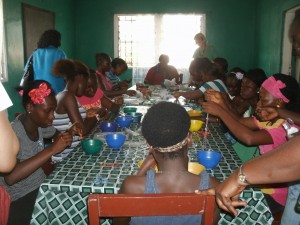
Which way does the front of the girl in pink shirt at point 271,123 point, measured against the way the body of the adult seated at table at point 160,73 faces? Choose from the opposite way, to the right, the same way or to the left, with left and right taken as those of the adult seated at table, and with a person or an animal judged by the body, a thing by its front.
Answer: to the right

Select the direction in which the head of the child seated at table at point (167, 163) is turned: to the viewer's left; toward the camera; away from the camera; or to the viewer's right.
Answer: away from the camera

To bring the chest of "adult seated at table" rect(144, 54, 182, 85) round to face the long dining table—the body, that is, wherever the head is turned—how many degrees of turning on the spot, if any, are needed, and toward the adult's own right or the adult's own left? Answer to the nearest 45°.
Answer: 0° — they already face it

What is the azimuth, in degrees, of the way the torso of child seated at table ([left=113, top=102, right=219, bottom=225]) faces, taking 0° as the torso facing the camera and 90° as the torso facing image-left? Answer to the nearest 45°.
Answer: approximately 180°

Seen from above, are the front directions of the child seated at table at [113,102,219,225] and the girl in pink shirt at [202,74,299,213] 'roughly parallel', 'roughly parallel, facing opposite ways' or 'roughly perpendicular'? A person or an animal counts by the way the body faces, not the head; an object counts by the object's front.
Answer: roughly perpendicular

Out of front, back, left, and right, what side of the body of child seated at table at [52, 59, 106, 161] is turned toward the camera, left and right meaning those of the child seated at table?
right

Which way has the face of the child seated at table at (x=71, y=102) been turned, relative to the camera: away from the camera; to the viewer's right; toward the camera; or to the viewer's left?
to the viewer's right

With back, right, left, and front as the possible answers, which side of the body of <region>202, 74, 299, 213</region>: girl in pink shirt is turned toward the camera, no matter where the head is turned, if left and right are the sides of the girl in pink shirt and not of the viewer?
left

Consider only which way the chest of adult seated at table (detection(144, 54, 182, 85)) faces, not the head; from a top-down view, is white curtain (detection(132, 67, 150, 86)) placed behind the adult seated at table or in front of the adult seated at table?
behind

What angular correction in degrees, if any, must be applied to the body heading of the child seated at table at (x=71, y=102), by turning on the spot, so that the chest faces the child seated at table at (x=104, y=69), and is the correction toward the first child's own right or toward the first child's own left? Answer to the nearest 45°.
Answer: approximately 90° to the first child's own left
